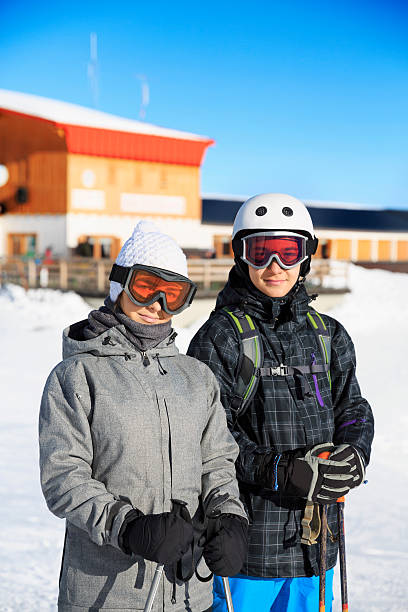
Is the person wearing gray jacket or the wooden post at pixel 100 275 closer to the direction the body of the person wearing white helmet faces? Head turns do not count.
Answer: the person wearing gray jacket

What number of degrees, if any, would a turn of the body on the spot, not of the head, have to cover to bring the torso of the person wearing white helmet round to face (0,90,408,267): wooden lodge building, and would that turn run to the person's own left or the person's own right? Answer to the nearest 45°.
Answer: approximately 180°

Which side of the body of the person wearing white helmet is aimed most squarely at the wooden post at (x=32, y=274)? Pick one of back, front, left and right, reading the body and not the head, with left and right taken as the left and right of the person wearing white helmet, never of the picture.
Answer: back

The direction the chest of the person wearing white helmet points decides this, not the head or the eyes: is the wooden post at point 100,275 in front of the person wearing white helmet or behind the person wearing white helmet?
behind

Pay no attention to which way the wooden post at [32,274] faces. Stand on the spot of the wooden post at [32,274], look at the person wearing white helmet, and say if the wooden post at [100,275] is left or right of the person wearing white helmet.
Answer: left

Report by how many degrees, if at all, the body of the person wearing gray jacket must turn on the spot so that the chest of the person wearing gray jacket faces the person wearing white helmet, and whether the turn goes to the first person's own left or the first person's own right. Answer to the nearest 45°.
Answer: approximately 90° to the first person's own left

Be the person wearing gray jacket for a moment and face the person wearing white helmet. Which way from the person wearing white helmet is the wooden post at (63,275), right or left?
left

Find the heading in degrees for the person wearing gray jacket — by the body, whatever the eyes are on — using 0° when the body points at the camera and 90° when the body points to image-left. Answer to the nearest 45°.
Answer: approximately 315°

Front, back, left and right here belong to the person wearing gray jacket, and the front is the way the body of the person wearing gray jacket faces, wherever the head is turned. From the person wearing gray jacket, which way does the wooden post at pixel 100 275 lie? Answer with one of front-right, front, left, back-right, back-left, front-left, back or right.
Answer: back-left

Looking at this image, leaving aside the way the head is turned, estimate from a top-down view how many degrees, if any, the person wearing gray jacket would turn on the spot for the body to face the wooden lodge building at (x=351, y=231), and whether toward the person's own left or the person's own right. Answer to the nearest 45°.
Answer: approximately 135° to the person's own left

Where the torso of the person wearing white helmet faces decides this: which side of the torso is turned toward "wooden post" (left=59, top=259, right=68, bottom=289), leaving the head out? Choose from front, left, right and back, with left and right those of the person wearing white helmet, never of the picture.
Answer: back

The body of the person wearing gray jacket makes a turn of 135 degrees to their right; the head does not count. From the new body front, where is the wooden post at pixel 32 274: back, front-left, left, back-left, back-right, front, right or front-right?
right

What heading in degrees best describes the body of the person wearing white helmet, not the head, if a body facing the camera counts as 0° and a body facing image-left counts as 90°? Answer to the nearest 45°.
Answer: approximately 0°
